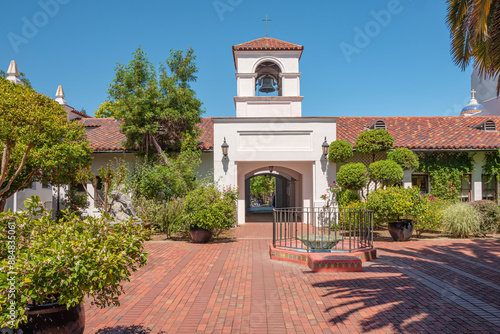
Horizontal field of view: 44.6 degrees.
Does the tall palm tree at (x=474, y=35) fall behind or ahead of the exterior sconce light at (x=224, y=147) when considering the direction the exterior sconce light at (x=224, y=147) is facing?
ahead

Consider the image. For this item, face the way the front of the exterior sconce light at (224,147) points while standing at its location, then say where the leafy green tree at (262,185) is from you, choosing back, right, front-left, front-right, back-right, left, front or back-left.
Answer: back

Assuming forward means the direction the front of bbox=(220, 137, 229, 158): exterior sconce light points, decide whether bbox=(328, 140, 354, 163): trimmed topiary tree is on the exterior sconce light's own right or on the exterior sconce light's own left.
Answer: on the exterior sconce light's own left

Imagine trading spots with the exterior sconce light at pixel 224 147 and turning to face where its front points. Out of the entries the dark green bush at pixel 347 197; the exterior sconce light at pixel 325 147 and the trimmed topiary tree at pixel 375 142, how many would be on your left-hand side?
3

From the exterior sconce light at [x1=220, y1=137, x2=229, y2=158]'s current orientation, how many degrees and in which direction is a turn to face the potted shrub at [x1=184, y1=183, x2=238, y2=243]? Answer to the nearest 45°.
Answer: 0° — it already faces it

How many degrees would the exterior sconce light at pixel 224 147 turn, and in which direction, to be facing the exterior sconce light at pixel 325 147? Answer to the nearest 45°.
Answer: approximately 90° to its left

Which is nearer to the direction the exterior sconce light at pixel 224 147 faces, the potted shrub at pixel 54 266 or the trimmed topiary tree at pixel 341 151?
the potted shrub

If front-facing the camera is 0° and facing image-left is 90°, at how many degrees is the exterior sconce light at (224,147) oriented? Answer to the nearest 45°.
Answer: approximately 0°

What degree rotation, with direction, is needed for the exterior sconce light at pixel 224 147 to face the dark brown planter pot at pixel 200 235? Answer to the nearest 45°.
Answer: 0° — it already faces it

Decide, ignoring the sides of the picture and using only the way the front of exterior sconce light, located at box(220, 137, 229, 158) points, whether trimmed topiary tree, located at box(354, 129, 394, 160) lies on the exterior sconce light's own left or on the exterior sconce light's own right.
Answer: on the exterior sconce light's own left

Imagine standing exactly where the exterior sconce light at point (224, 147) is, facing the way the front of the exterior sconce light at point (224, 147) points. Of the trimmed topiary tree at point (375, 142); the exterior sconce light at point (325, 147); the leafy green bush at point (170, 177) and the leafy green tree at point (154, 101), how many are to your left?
2

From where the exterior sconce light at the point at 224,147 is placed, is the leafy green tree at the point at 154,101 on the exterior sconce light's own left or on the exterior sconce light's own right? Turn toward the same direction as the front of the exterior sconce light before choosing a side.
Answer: on the exterior sconce light's own right
